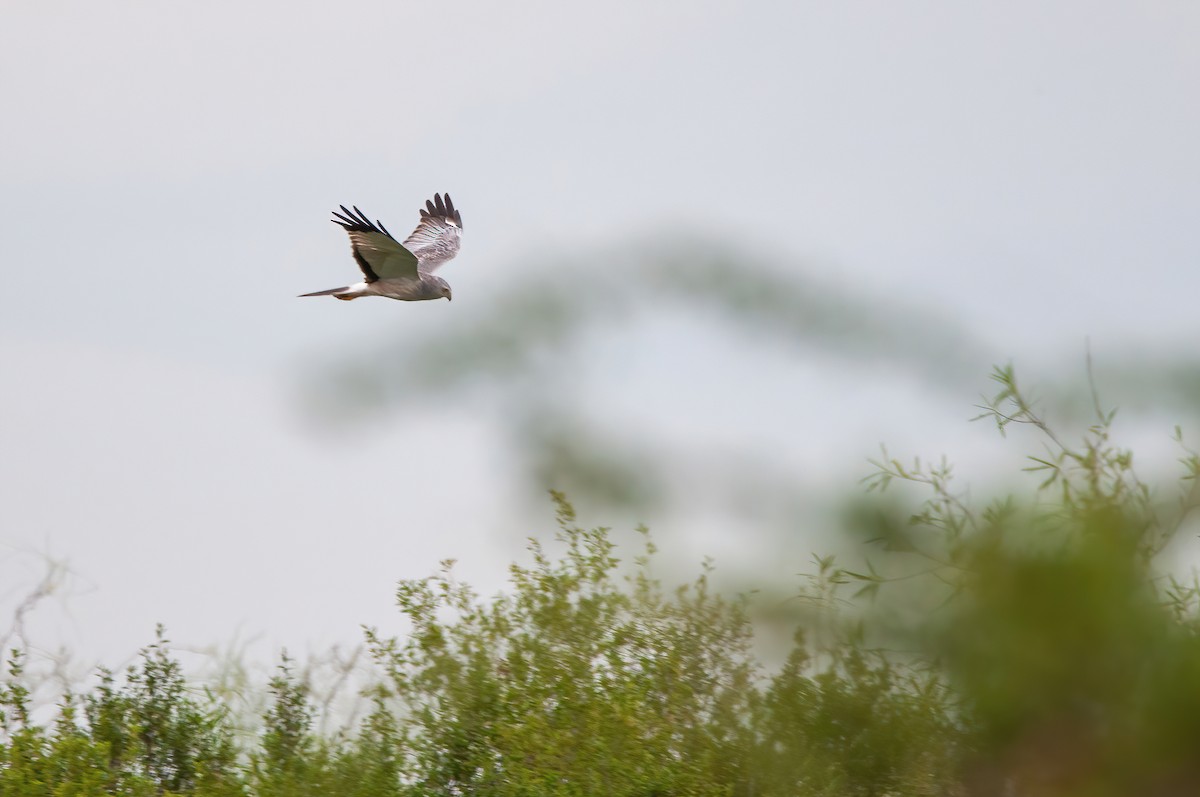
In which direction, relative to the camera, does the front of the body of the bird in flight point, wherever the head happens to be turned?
to the viewer's right
